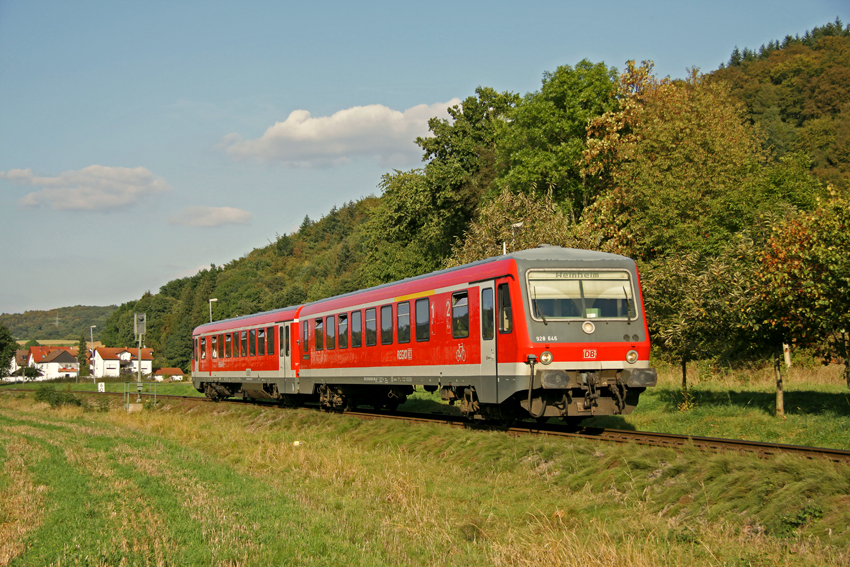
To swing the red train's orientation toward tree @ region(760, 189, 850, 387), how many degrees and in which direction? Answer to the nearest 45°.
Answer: approximately 45° to its left

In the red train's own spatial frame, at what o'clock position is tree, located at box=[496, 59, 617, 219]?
The tree is roughly at 8 o'clock from the red train.

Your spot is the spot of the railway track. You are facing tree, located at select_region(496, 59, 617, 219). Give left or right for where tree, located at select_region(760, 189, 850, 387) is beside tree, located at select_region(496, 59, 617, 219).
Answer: right

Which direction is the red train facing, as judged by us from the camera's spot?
facing the viewer and to the right of the viewer
